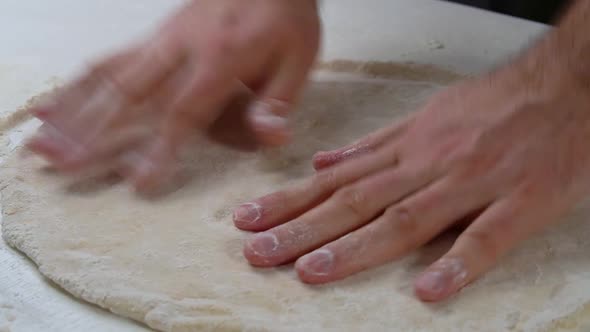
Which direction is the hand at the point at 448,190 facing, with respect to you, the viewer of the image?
facing the viewer and to the left of the viewer

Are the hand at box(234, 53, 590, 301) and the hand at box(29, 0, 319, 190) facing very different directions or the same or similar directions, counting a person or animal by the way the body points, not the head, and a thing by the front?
same or similar directions

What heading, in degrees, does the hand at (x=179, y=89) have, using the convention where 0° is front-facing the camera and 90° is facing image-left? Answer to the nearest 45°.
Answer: approximately 45°
